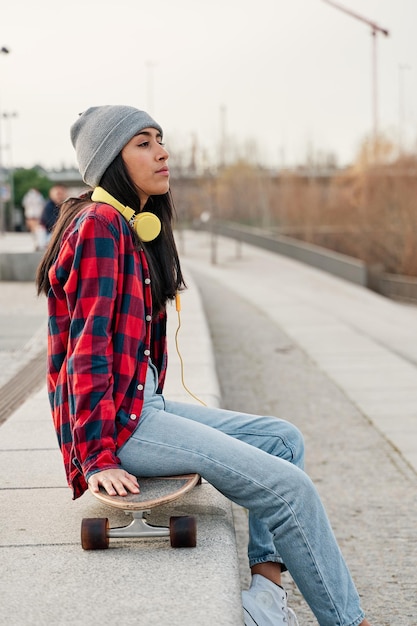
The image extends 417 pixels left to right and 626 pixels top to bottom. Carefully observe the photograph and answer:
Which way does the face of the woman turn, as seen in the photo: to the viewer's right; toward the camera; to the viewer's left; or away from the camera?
to the viewer's right

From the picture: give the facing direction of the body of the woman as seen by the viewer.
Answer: to the viewer's right

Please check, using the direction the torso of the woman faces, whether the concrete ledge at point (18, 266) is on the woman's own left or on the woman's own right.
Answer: on the woman's own left
